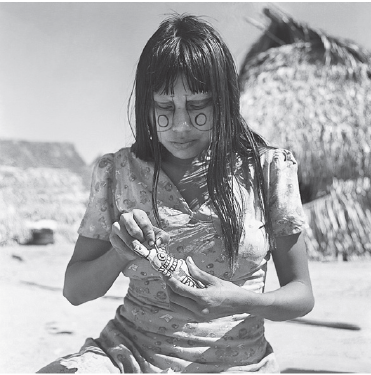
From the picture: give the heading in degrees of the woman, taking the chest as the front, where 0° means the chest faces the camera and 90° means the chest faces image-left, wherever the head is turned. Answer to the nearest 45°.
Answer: approximately 0°

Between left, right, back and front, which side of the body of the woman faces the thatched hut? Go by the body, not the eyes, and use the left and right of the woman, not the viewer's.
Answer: back
